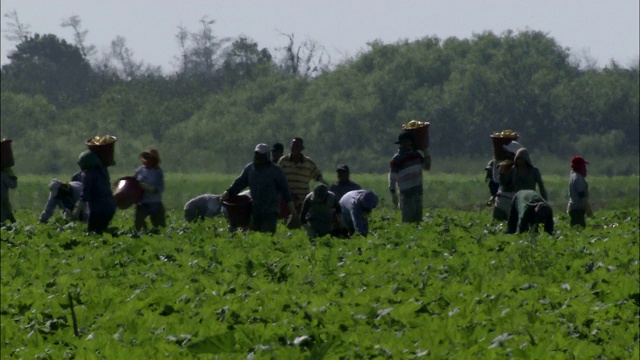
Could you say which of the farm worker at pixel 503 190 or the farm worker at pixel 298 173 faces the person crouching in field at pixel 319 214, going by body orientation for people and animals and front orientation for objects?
the farm worker at pixel 298 173

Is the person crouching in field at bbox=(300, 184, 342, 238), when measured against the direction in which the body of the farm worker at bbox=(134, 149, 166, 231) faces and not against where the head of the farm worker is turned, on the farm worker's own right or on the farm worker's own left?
on the farm worker's own left

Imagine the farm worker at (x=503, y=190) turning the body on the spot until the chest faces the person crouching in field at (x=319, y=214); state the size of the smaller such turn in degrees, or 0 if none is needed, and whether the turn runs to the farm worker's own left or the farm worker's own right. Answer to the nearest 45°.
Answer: approximately 135° to the farm worker's own right

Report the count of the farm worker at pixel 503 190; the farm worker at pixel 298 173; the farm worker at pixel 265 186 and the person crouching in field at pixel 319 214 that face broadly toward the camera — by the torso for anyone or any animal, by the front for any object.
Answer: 3
